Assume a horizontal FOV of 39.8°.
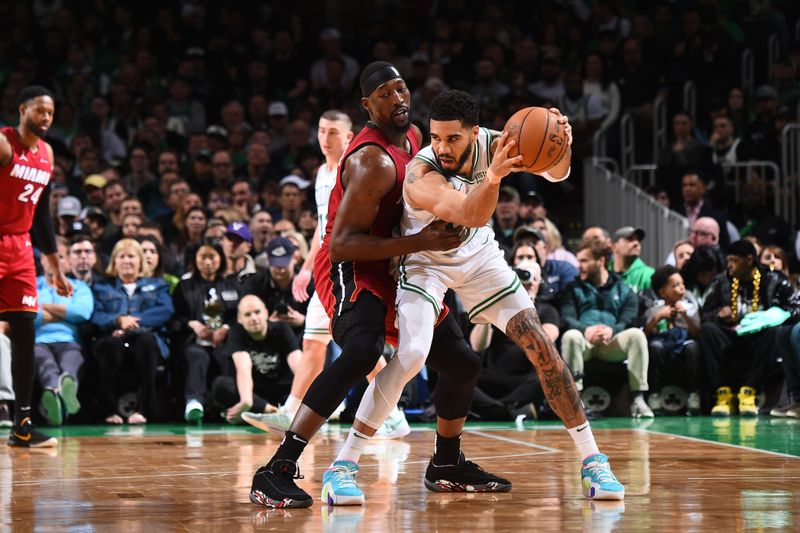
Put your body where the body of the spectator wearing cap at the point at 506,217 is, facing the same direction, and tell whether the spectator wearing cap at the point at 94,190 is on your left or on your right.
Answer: on your right

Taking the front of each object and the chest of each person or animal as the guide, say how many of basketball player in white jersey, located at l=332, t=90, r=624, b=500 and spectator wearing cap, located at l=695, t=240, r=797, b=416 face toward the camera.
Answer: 2

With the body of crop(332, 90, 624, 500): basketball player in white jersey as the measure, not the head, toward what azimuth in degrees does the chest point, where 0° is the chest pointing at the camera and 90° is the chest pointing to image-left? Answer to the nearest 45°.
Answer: approximately 0°

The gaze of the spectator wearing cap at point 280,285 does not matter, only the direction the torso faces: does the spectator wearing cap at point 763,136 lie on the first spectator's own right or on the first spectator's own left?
on the first spectator's own left

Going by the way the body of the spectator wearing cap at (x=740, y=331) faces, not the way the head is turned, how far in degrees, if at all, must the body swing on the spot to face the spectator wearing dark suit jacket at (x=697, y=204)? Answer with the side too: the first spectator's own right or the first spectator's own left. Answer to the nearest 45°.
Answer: approximately 180°

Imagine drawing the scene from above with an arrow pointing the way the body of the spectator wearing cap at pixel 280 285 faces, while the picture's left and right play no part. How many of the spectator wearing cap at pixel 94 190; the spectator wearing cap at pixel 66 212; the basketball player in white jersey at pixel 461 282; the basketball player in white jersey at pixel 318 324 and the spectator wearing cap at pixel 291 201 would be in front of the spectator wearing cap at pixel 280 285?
2

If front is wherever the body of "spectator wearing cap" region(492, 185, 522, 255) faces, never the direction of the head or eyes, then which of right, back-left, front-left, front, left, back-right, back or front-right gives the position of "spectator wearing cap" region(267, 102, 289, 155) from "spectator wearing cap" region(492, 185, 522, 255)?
back-right

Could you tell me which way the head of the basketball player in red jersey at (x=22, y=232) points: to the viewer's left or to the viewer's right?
to the viewer's right

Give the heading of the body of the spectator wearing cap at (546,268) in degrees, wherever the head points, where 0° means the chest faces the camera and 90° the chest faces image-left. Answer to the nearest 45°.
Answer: approximately 45°

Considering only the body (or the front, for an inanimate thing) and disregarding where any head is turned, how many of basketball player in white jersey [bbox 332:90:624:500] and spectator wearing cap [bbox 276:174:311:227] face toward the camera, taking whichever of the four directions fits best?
2
